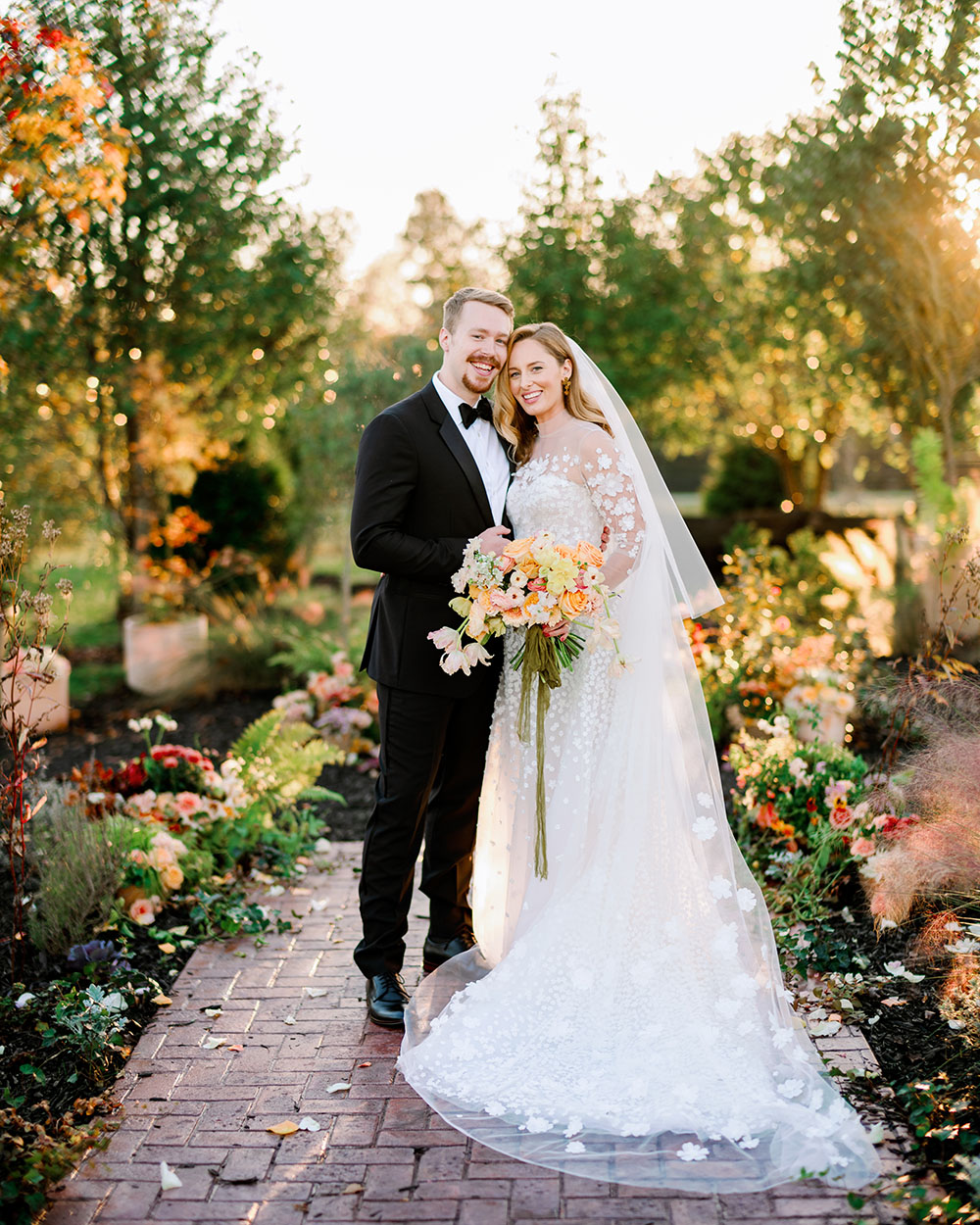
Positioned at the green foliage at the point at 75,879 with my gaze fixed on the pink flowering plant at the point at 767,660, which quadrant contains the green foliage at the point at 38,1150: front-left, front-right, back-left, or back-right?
back-right

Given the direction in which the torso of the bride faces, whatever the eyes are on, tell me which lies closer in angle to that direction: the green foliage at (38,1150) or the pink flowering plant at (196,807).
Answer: the green foliage

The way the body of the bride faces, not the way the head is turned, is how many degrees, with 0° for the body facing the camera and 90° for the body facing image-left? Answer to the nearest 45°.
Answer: approximately 45°

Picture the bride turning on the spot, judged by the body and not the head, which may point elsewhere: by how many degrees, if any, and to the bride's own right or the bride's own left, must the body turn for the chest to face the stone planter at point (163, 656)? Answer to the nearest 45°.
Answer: approximately 90° to the bride's own right

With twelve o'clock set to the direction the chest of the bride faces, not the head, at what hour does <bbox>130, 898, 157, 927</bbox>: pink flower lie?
The pink flower is roughly at 2 o'clock from the bride.

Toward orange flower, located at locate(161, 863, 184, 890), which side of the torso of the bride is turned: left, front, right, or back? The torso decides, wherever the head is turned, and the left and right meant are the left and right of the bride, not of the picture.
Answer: right

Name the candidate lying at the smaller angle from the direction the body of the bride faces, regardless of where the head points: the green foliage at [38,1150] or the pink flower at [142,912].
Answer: the green foliage
